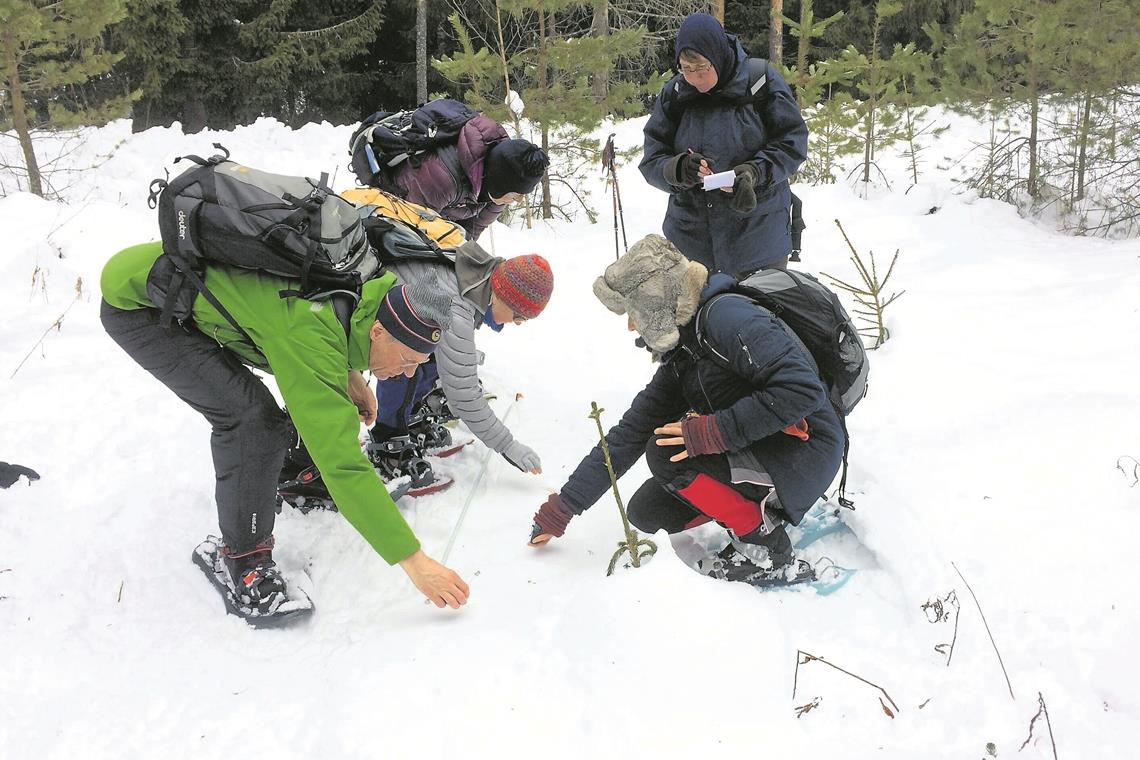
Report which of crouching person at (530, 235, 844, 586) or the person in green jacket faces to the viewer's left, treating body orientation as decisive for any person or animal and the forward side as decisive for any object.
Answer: the crouching person

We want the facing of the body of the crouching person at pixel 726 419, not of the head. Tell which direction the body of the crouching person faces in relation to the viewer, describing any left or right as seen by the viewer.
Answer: facing to the left of the viewer

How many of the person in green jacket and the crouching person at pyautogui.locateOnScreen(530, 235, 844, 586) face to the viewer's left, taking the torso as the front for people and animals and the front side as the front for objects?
1

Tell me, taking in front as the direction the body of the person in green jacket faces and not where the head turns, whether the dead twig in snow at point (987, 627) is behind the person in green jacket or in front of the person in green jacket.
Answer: in front

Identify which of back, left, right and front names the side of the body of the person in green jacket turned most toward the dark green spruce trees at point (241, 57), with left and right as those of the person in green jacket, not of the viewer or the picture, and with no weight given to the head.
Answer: left

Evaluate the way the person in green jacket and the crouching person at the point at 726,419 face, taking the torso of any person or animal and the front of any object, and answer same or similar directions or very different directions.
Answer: very different directions

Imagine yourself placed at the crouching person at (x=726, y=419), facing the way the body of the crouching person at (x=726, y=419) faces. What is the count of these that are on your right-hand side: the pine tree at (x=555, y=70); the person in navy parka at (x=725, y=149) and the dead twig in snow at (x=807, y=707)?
2

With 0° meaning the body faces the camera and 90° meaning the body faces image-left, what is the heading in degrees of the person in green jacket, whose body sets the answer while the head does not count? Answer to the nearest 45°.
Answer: approximately 270°

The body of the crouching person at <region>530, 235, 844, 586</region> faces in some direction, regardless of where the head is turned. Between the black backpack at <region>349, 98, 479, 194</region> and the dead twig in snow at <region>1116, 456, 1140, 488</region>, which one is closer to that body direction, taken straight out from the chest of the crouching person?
the black backpack

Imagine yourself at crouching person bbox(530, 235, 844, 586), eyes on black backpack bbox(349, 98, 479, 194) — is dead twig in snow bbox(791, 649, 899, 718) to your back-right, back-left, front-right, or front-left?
back-left

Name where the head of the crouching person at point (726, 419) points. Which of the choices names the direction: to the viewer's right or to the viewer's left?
to the viewer's left
